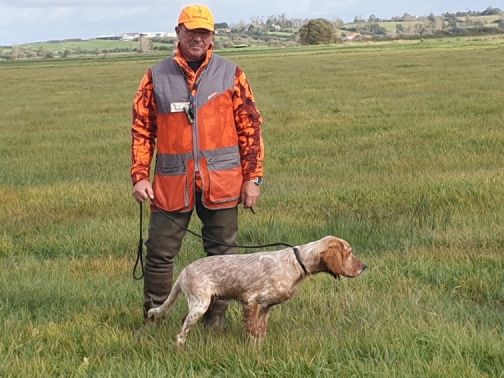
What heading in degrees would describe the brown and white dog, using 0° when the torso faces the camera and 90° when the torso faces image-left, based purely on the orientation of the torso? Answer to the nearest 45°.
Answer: approximately 270°

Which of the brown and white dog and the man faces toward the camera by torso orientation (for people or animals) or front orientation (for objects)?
the man

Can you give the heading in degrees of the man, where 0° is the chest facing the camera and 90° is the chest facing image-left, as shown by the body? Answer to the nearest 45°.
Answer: approximately 0°

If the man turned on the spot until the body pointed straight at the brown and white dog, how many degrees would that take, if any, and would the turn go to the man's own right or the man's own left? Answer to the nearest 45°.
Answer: approximately 45° to the man's own left

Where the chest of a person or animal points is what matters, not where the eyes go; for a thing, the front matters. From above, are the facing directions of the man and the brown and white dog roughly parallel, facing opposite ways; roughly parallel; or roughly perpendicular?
roughly perpendicular

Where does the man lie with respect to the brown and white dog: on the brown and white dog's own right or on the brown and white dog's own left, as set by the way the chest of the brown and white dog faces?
on the brown and white dog's own left

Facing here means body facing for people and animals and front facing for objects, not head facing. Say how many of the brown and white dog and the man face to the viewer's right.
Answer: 1
